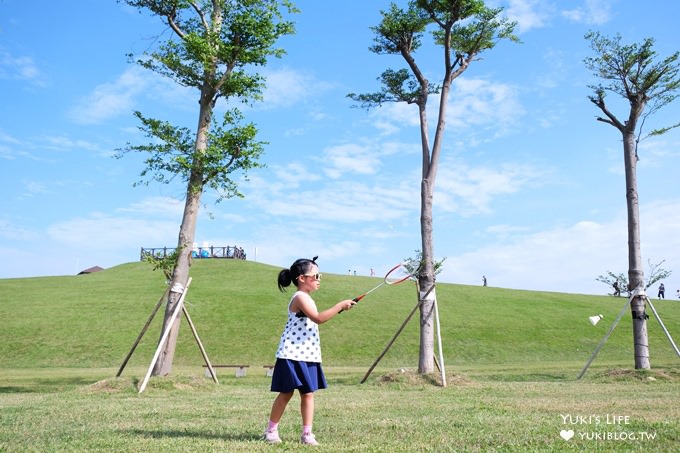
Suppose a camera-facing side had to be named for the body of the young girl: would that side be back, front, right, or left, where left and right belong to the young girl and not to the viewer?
right

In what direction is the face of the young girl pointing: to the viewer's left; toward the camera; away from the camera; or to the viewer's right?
to the viewer's right
